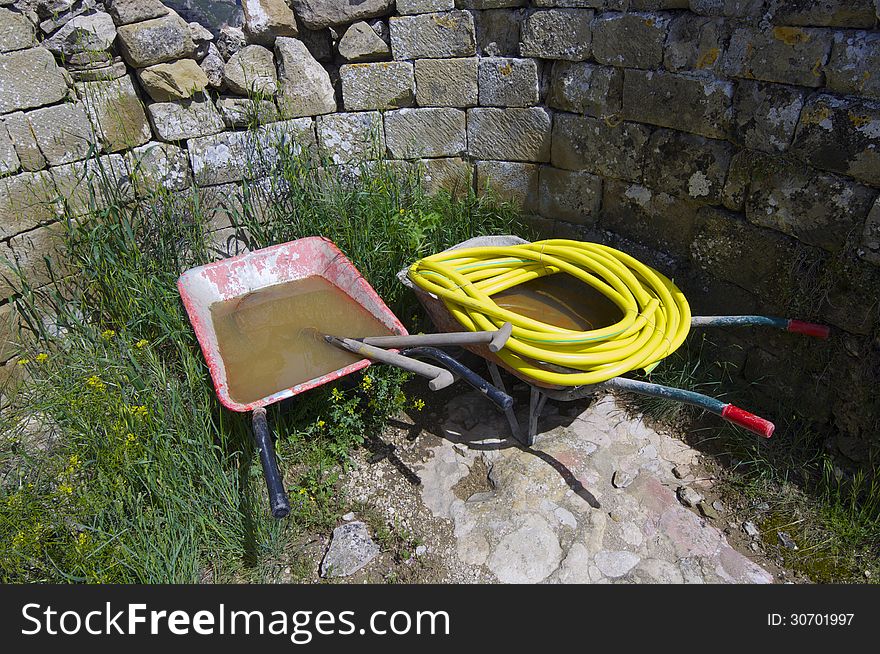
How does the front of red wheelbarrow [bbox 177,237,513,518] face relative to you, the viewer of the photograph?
facing away from the viewer and to the left of the viewer

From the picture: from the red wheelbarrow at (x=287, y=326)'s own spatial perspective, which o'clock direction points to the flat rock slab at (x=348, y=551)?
The flat rock slab is roughly at 7 o'clock from the red wheelbarrow.

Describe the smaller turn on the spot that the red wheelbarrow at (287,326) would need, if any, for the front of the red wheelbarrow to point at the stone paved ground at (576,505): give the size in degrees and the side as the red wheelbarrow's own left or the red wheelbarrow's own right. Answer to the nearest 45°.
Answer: approximately 180°

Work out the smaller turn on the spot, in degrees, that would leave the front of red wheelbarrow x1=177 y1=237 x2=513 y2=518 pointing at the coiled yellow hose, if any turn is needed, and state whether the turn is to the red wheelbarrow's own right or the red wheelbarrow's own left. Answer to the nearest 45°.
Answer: approximately 135° to the red wheelbarrow's own right
